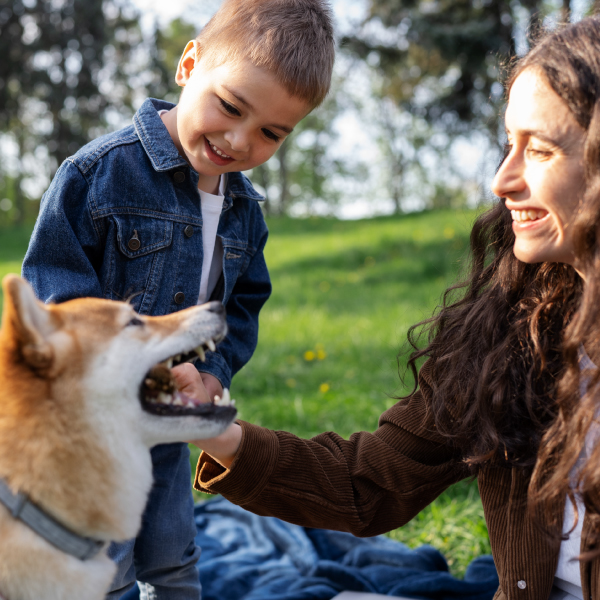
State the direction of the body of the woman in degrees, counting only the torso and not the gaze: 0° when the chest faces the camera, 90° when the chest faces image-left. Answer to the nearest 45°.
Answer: approximately 45°

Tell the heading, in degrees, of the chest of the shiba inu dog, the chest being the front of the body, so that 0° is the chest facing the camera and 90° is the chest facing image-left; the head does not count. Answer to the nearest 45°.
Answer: approximately 270°

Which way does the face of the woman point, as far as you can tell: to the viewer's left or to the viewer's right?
to the viewer's left

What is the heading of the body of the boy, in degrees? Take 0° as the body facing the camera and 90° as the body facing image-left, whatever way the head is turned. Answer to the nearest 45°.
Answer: approximately 315°

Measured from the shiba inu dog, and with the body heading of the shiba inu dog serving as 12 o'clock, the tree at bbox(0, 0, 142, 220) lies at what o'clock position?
The tree is roughly at 9 o'clock from the shiba inu dog.

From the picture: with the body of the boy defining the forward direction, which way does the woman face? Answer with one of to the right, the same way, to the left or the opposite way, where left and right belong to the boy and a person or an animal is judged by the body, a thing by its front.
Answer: to the right

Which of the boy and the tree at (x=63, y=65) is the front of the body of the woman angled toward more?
the boy

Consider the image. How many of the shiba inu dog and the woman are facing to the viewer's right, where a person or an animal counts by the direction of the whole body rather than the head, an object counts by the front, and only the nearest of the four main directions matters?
1
